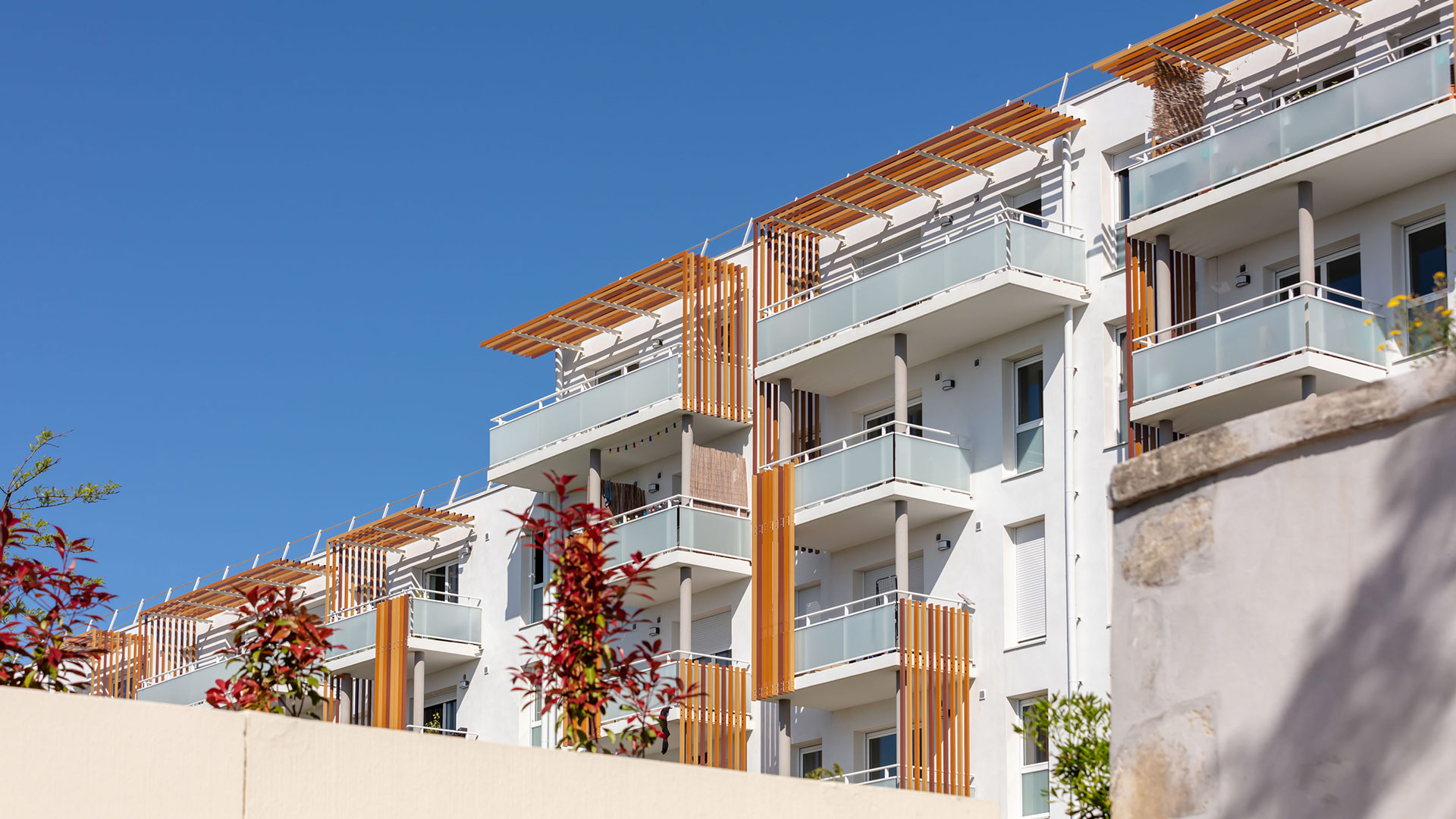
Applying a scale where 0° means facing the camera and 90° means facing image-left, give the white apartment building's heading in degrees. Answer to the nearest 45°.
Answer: approximately 45°

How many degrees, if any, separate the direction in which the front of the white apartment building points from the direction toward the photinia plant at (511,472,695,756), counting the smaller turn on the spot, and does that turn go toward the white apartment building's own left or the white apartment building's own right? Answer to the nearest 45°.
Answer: approximately 45° to the white apartment building's own left

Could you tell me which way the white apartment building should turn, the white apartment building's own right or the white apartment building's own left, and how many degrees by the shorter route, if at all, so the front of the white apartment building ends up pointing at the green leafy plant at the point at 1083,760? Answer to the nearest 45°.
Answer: approximately 45° to the white apartment building's own left
